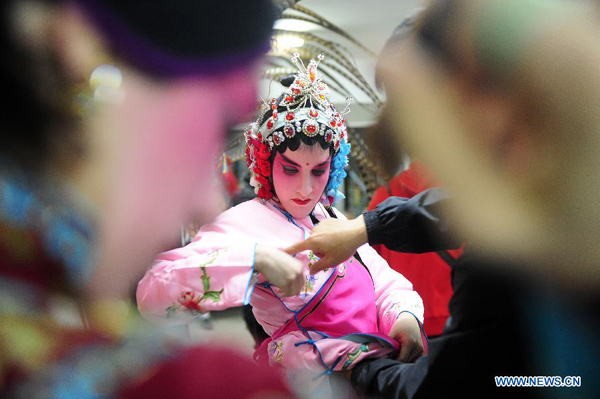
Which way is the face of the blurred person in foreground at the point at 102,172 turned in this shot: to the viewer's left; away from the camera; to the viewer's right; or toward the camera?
to the viewer's right

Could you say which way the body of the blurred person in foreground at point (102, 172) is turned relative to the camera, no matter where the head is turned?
to the viewer's right

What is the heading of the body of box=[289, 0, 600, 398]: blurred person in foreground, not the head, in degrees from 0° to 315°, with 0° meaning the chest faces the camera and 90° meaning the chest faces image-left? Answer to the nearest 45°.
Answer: approximately 90°

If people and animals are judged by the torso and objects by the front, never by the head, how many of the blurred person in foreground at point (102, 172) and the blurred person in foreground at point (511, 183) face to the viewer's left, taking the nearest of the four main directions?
1
